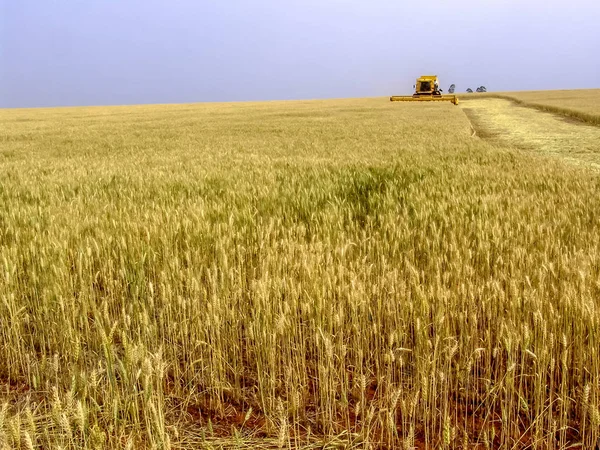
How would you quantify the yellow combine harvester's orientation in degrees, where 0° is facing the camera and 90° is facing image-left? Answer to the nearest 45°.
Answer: approximately 0°
